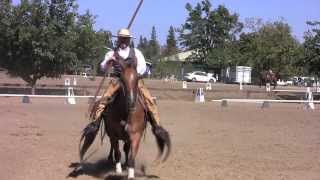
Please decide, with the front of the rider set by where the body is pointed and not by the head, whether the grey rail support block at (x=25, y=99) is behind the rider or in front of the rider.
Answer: behind

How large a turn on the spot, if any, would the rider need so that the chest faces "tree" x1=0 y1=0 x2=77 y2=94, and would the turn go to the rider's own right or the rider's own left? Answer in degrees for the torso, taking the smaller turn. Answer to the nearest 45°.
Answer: approximately 180°

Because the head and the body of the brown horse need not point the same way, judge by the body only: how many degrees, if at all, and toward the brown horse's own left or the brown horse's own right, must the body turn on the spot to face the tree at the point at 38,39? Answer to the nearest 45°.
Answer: approximately 180°

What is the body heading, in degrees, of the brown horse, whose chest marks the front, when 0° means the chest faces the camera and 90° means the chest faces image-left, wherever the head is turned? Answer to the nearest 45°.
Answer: approximately 0°

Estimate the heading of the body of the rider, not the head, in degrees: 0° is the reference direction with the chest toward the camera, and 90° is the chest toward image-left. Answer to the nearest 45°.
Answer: approximately 0°
